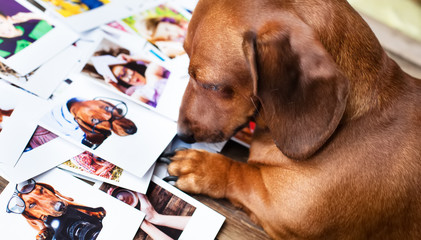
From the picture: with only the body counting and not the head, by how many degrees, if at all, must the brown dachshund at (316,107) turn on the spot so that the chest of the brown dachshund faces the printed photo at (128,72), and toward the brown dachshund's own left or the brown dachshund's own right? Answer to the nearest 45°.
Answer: approximately 45° to the brown dachshund's own right

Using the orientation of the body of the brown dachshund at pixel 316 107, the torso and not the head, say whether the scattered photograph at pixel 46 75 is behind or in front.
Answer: in front

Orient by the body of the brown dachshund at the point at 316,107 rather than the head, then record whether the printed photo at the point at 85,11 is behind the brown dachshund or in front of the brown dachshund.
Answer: in front

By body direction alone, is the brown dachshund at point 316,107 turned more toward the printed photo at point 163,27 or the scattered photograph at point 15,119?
the scattered photograph

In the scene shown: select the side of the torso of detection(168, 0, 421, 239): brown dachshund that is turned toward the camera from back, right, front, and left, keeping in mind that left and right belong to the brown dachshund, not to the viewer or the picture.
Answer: left
